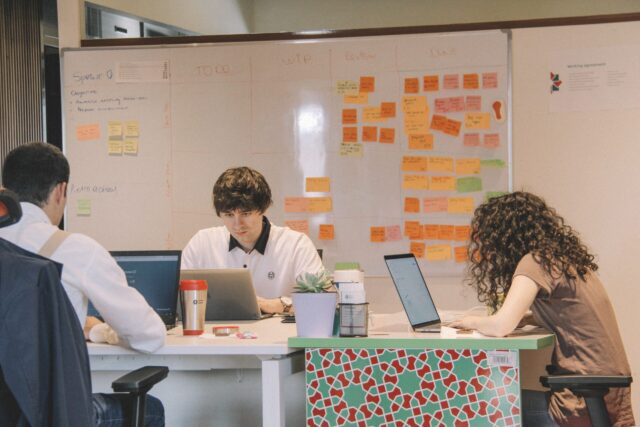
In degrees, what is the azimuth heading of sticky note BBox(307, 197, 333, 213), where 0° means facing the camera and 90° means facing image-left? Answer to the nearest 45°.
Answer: approximately 0°

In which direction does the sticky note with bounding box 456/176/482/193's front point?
toward the camera

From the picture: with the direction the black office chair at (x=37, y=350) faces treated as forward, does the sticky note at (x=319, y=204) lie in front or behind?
in front

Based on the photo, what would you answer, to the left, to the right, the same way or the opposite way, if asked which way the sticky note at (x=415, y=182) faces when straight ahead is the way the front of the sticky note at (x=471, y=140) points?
the same way

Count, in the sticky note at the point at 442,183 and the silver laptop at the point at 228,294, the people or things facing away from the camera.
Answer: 1

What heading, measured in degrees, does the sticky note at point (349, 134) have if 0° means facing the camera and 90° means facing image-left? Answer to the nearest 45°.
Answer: approximately 0°

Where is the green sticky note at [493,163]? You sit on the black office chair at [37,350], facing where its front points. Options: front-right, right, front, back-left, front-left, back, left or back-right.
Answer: front

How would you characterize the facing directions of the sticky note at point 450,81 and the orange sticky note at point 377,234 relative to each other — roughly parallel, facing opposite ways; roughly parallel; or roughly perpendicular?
roughly parallel

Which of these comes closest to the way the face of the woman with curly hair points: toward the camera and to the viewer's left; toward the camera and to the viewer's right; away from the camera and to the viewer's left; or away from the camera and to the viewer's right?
away from the camera and to the viewer's left

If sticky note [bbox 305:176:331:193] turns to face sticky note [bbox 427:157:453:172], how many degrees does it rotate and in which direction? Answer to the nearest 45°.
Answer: approximately 90° to its left

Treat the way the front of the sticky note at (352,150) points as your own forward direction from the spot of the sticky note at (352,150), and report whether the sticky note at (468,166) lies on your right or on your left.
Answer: on your left

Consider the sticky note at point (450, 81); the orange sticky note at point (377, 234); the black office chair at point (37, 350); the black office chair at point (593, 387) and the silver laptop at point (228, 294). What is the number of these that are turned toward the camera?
2

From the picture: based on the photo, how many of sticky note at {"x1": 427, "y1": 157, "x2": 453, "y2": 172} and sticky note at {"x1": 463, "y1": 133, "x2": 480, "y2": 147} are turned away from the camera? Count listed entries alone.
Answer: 0

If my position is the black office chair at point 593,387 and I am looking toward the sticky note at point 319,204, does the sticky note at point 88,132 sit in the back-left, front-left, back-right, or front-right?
front-left
